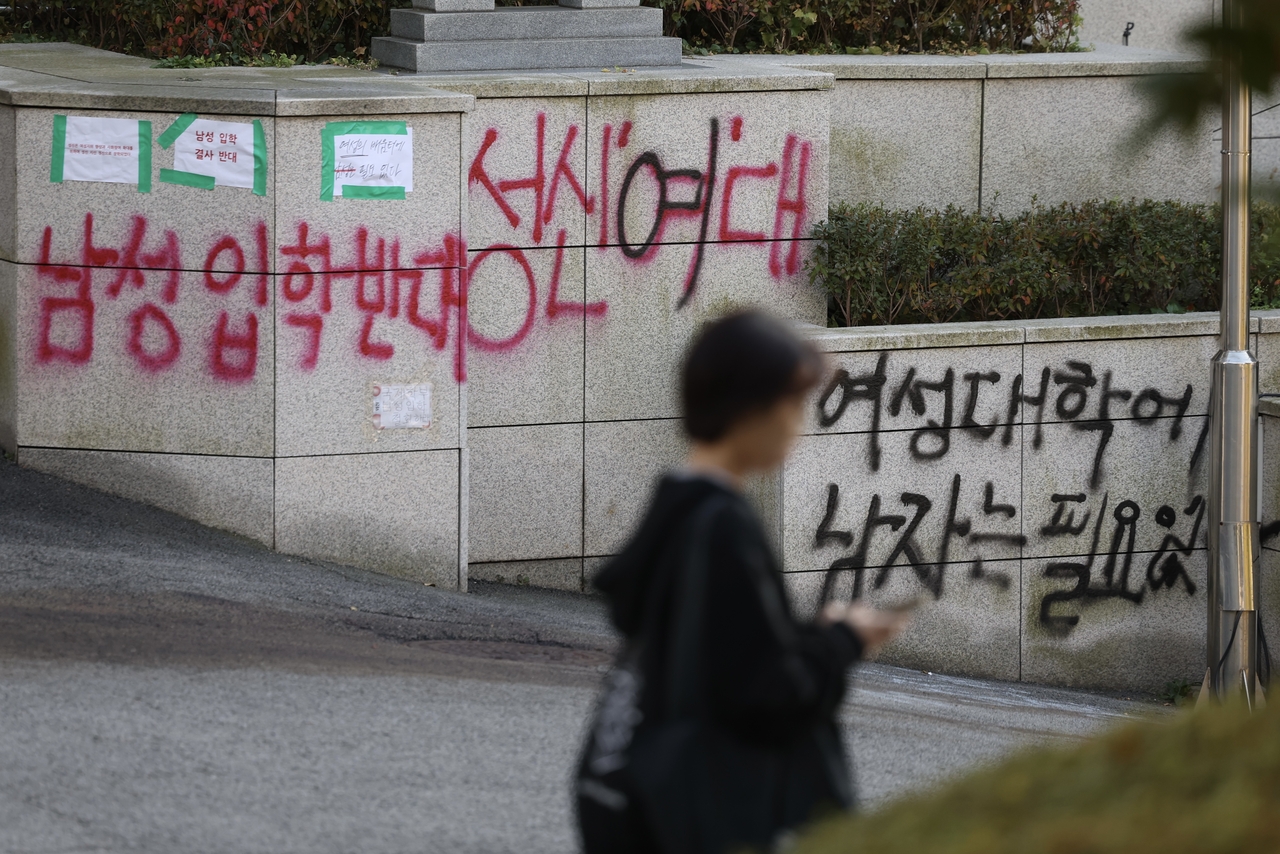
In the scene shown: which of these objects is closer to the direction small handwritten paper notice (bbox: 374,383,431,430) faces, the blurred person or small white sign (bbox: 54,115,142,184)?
the blurred person

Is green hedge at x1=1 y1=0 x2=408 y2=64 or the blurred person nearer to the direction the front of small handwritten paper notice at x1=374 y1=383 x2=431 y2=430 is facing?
the blurred person

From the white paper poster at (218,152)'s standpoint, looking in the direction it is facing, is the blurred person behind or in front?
in front

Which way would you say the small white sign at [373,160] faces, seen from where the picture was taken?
facing the viewer

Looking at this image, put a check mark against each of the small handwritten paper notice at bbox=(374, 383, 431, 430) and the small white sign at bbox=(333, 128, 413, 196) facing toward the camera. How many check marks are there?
2

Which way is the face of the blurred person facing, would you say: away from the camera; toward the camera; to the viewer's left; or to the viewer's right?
to the viewer's right

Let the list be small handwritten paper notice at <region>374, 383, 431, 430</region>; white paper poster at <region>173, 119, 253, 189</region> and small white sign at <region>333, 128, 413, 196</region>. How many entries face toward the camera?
3

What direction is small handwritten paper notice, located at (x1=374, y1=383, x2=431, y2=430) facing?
toward the camera
